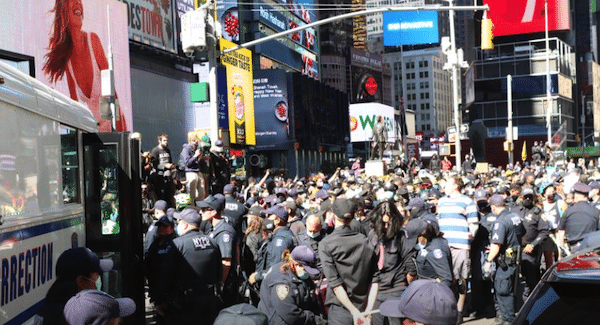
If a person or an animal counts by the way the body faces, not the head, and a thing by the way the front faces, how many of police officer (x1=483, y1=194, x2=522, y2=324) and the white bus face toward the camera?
0

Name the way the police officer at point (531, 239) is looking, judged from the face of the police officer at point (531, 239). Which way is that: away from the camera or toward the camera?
toward the camera

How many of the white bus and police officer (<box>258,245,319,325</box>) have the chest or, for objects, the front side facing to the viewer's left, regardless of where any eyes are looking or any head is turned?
0

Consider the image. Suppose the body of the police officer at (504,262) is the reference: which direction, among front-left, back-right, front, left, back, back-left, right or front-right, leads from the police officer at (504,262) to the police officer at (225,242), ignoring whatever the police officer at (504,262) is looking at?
left

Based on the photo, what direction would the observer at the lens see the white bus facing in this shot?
facing away from the viewer and to the right of the viewer

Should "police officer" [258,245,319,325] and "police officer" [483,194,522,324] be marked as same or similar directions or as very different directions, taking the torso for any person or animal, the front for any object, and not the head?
very different directions
